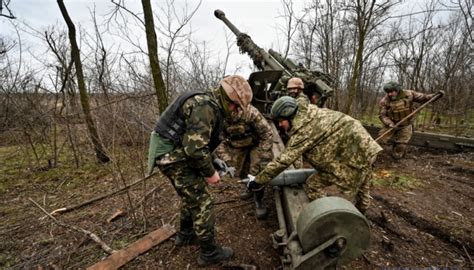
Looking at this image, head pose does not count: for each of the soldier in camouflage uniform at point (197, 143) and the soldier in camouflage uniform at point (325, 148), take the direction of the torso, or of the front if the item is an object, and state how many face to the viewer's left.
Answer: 1

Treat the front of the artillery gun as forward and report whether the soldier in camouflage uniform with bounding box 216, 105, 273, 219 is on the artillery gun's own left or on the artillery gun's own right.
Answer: on the artillery gun's own left

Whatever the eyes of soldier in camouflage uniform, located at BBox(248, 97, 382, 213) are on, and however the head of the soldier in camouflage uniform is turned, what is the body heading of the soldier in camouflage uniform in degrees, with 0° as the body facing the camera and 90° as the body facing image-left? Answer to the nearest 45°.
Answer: approximately 90°

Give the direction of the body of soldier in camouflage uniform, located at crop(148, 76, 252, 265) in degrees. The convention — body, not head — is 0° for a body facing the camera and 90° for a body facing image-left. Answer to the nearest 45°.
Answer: approximately 270°

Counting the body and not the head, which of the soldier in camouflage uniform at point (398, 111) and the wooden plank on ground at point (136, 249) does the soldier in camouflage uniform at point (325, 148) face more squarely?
the wooden plank on ground

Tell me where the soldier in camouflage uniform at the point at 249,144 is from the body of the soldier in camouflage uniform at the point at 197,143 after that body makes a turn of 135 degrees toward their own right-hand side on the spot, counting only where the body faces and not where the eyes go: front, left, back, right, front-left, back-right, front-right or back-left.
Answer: back

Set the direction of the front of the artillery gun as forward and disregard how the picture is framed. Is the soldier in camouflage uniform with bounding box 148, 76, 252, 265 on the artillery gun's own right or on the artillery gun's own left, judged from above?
on the artillery gun's own left

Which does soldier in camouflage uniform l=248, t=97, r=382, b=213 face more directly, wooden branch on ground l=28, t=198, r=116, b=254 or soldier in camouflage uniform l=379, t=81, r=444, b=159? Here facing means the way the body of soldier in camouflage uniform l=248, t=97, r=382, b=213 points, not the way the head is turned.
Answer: the wooden branch on ground

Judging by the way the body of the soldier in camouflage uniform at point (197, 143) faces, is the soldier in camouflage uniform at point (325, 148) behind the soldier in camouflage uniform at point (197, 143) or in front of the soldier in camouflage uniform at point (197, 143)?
in front

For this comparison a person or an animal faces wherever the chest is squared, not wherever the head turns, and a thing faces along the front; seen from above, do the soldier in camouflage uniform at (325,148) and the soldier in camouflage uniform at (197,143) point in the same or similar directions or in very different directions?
very different directions

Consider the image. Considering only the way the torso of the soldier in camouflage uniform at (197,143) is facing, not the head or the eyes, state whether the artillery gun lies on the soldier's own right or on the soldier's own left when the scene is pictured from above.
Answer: on the soldier's own left

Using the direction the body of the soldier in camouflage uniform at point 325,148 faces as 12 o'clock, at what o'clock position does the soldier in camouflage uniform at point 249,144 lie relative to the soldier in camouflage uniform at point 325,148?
the soldier in camouflage uniform at point 249,144 is roughly at 1 o'clock from the soldier in camouflage uniform at point 325,148.

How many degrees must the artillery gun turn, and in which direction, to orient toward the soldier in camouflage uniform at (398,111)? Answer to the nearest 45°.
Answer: approximately 135° to its right

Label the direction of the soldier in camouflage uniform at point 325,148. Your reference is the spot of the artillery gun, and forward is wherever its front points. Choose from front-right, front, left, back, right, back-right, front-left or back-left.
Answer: back-left

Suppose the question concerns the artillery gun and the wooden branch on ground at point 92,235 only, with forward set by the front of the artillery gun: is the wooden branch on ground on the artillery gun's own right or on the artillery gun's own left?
on the artillery gun's own left

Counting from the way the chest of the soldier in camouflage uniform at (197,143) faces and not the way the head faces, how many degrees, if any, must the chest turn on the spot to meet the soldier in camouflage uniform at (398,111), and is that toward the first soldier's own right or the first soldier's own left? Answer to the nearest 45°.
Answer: approximately 45° to the first soldier's own left

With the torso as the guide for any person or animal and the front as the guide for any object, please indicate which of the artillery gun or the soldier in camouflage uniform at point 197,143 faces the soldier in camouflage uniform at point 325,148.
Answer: the soldier in camouflage uniform at point 197,143

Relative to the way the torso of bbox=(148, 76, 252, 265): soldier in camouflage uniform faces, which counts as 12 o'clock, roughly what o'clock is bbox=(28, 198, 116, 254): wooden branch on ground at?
The wooden branch on ground is roughly at 7 o'clock from the soldier in camouflage uniform.
